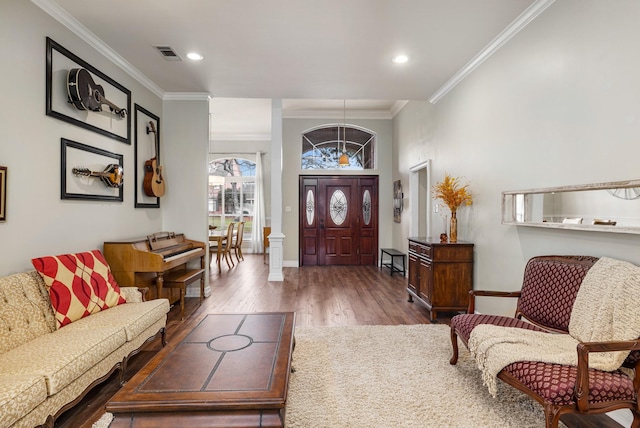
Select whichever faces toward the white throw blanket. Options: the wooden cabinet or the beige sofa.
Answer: the beige sofa

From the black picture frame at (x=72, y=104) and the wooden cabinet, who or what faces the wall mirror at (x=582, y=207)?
the black picture frame

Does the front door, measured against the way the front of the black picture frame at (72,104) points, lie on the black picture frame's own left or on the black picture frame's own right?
on the black picture frame's own left

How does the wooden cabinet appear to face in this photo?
to the viewer's left

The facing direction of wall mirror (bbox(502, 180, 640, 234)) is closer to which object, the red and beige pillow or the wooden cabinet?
the red and beige pillow

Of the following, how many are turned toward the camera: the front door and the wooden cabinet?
1
